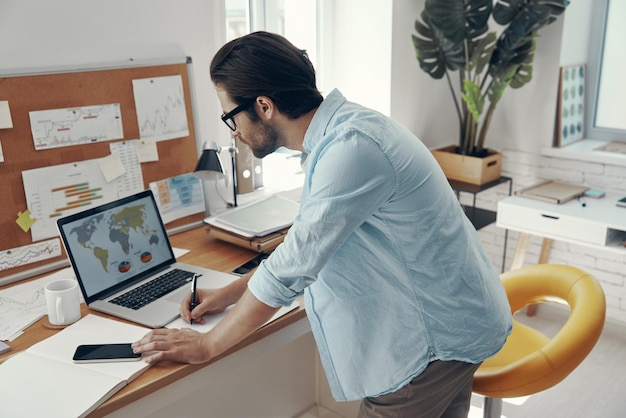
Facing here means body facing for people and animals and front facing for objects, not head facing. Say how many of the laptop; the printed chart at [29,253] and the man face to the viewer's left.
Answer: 1

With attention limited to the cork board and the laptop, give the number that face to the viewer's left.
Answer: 0

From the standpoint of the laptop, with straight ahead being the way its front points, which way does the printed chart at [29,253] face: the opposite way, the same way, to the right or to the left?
the same way

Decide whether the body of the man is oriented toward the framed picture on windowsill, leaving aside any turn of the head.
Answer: no

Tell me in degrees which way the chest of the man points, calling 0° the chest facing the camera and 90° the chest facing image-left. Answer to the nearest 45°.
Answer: approximately 90°

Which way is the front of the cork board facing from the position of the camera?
facing the viewer and to the right of the viewer

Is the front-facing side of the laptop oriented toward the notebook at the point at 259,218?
no

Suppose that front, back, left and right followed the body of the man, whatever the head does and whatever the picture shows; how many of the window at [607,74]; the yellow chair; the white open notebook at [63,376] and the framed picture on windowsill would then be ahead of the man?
1

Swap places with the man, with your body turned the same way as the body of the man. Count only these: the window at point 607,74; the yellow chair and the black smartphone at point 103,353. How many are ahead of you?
1

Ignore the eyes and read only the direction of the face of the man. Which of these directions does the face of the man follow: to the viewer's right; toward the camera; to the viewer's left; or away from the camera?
to the viewer's left

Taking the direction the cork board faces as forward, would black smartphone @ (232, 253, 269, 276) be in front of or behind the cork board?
in front
